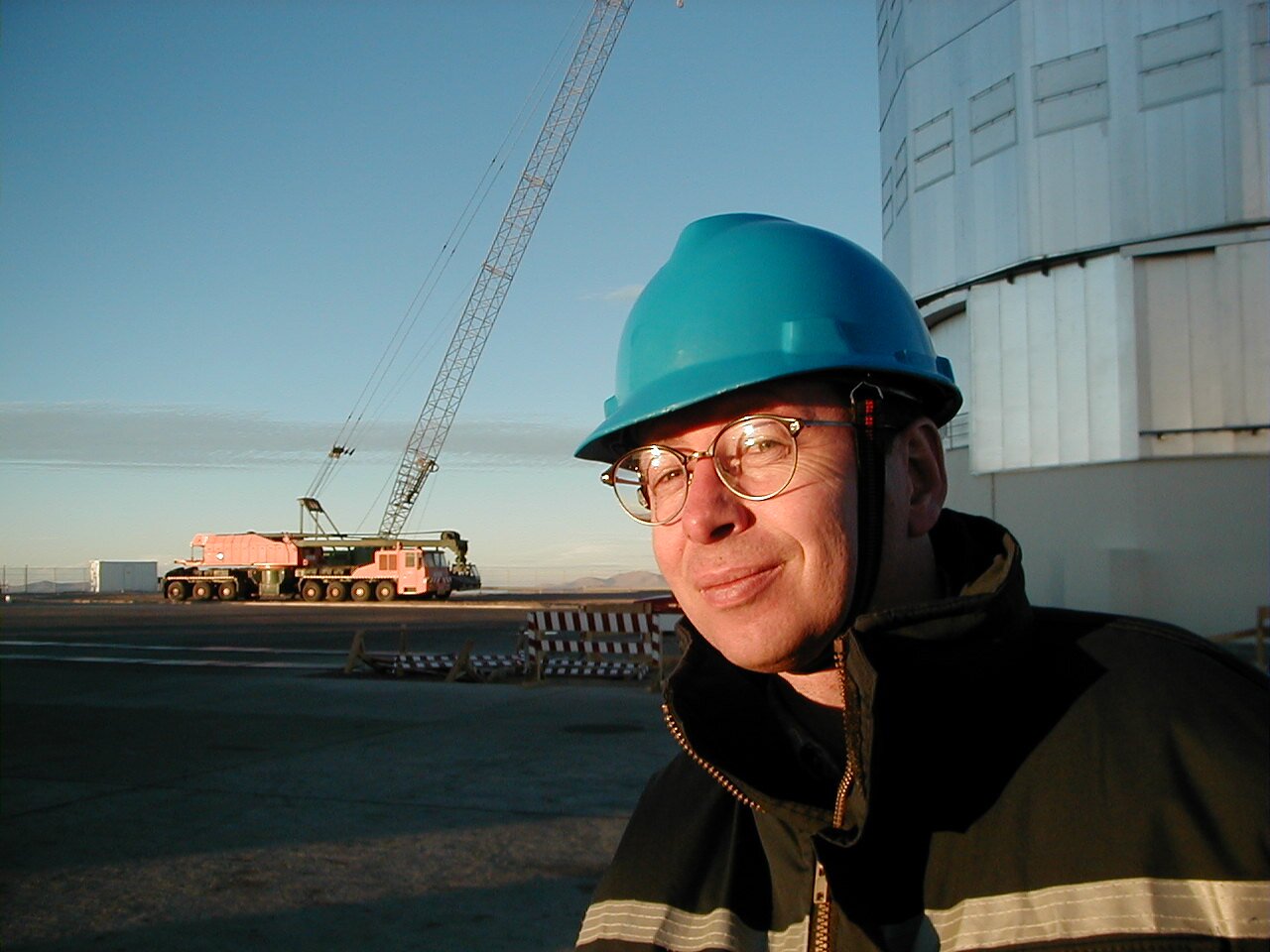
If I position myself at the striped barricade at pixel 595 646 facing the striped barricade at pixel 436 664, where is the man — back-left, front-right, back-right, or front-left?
back-left

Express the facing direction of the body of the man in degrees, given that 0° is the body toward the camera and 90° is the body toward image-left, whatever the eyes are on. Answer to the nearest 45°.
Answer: approximately 45°

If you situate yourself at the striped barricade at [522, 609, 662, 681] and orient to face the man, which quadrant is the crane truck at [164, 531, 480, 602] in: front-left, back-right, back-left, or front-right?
back-right

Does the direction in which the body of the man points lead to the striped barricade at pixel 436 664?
no

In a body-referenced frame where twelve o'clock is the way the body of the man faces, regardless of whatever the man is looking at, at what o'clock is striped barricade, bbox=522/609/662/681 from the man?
The striped barricade is roughly at 4 o'clock from the man.

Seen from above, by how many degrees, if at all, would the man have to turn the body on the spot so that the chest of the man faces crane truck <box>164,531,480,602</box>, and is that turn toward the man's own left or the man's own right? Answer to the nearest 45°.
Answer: approximately 90° to the man's own right

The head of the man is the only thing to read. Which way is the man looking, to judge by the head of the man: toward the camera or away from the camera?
toward the camera

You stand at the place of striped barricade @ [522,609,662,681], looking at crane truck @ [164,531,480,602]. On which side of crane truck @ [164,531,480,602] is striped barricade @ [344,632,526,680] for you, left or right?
left

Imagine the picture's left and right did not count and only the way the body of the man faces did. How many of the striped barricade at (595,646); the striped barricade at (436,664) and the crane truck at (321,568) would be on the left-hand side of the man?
0
